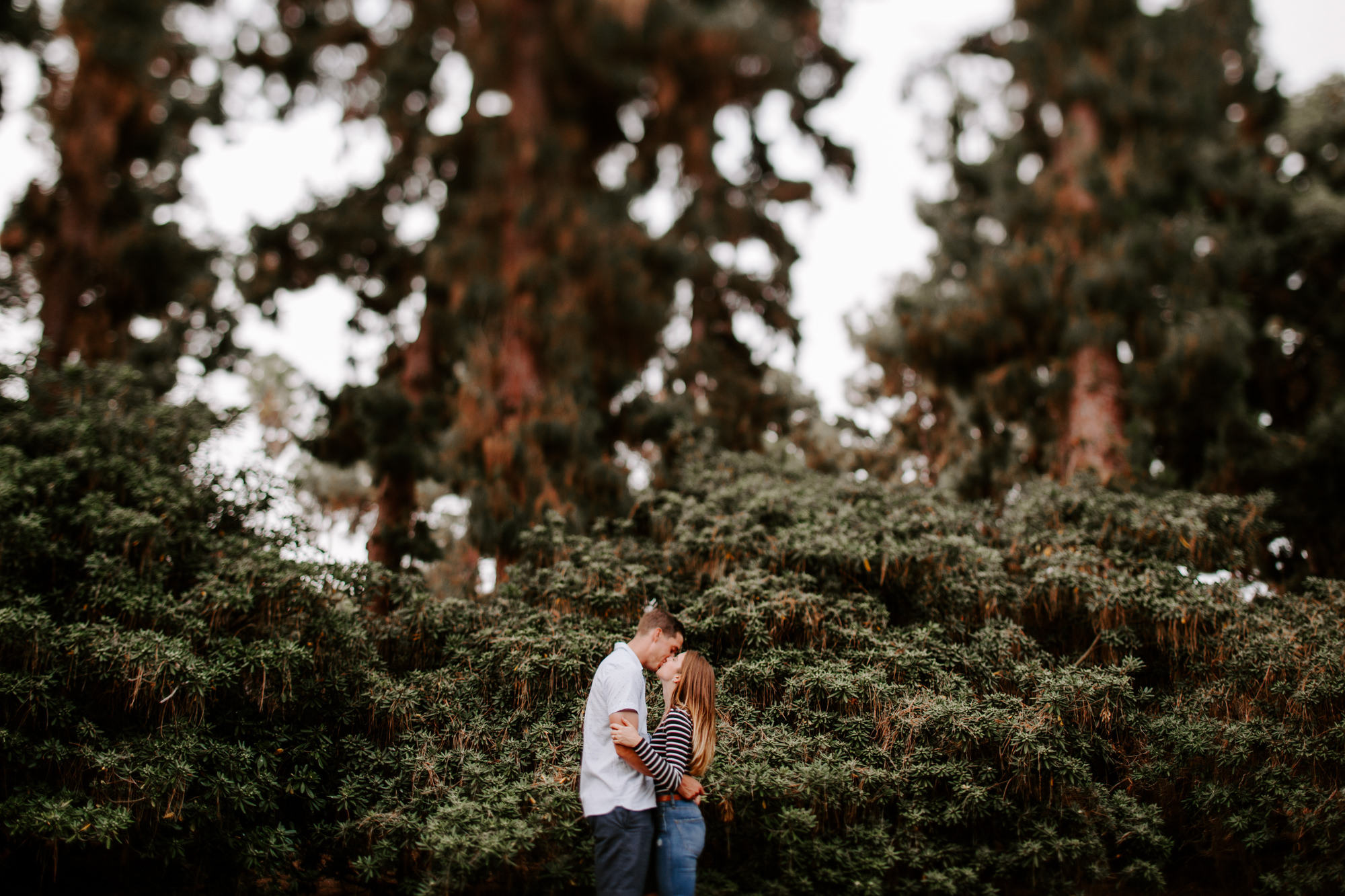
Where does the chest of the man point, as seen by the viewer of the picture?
to the viewer's right

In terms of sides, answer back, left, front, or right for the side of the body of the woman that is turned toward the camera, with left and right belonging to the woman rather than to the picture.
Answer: left

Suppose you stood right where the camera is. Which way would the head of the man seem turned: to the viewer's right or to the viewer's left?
to the viewer's right

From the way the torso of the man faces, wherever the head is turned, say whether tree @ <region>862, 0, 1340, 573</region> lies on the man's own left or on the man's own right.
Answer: on the man's own left

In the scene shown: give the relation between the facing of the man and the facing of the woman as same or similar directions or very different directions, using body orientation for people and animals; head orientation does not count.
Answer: very different directions

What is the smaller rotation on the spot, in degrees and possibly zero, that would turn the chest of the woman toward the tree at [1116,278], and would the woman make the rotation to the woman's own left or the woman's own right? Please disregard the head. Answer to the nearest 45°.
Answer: approximately 135° to the woman's own right

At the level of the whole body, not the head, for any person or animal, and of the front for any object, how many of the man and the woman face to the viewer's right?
1

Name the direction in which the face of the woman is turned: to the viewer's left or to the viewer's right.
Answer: to the viewer's left
